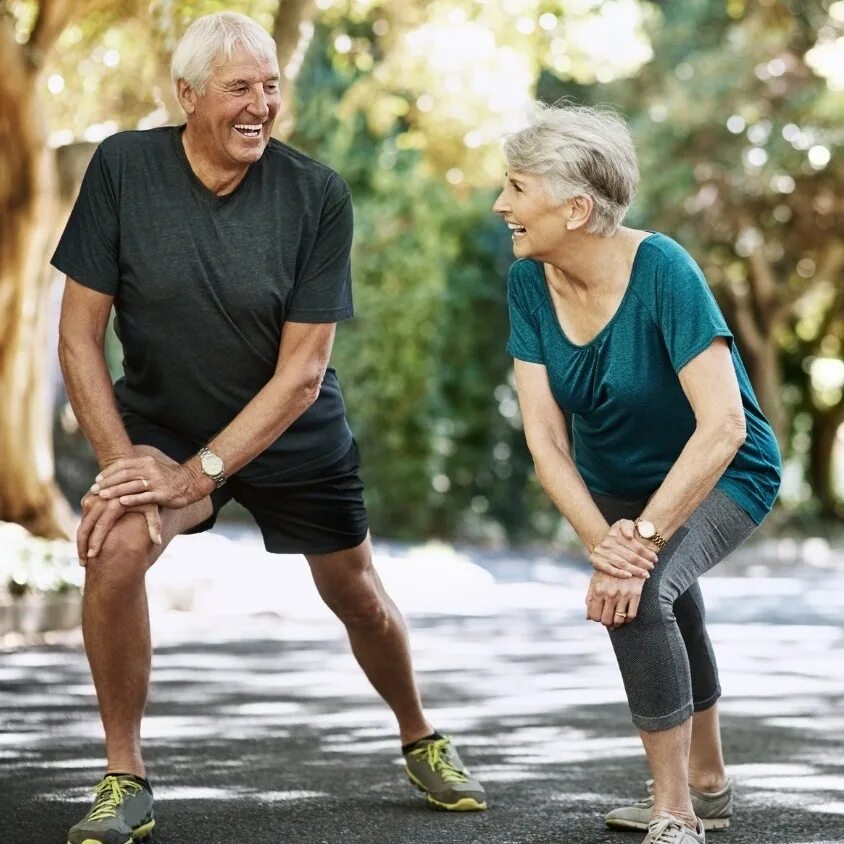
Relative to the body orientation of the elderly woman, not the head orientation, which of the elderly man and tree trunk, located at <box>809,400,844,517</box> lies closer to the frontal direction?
the elderly man

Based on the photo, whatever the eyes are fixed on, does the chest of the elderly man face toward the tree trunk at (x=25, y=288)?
no

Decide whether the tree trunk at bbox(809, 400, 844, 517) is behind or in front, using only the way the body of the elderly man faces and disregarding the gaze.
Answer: behind

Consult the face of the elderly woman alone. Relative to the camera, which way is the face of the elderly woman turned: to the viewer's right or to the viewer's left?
to the viewer's left

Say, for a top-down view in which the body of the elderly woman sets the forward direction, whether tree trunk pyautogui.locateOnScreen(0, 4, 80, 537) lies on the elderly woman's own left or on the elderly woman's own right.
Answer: on the elderly woman's own right

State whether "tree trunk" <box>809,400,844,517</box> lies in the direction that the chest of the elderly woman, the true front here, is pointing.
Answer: no

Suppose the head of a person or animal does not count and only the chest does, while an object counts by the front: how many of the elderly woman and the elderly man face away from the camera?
0

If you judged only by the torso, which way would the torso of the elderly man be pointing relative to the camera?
toward the camera

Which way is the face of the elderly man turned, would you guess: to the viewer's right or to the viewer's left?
to the viewer's right
